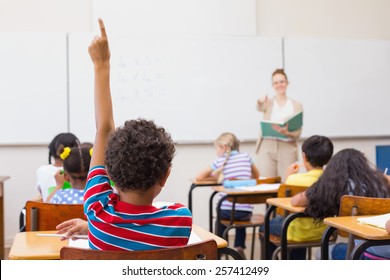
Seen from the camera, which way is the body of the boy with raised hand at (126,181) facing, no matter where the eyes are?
away from the camera

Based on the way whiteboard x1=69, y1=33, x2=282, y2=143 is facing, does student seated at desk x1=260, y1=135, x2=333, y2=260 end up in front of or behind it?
in front

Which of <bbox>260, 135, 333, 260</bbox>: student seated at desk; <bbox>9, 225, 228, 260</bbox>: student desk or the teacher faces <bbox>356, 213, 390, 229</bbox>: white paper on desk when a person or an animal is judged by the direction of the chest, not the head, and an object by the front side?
the teacher

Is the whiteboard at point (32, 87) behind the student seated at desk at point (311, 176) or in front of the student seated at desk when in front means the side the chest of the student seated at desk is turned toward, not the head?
in front

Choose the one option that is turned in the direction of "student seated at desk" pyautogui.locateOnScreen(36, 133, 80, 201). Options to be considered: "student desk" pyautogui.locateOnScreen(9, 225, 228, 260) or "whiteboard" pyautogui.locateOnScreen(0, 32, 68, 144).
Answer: the whiteboard

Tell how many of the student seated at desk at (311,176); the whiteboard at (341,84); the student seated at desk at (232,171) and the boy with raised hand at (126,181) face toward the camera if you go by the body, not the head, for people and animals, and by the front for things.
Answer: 1

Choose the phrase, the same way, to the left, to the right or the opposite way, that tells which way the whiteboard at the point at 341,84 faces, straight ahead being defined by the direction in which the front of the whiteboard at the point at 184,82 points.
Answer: the same way

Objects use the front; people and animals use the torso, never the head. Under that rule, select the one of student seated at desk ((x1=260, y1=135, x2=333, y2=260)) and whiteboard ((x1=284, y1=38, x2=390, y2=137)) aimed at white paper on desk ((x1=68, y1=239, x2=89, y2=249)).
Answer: the whiteboard

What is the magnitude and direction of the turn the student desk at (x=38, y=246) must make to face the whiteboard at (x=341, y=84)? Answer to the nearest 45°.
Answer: approximately 135° to its left

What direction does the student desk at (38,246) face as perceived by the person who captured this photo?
facing the viewer

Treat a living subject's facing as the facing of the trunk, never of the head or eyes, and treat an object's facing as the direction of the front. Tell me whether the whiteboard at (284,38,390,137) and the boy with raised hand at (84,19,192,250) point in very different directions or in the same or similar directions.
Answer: very different directions

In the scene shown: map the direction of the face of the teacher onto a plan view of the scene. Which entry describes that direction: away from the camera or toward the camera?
toward the camera

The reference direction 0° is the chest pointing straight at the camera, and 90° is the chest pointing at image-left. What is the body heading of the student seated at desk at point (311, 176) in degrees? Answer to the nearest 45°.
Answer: approximately 135°

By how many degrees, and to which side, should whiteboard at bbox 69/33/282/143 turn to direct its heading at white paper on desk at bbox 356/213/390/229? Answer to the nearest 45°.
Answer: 0° — it already faces it
